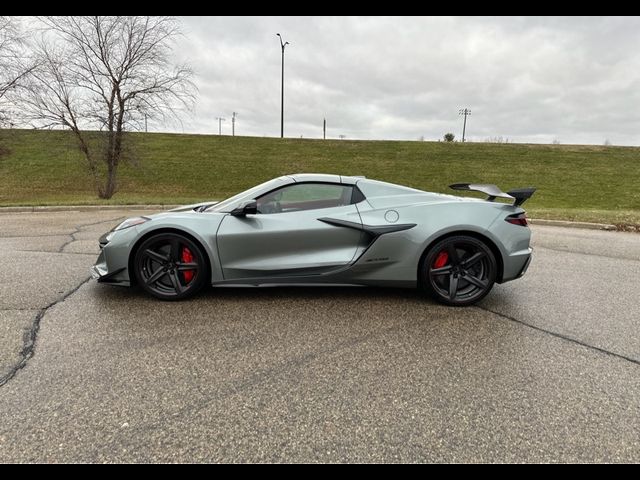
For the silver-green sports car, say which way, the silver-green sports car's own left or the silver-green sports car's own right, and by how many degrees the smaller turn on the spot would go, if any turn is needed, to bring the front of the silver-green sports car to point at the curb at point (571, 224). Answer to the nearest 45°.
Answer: approximately 135° to the silver-green sports car's own right

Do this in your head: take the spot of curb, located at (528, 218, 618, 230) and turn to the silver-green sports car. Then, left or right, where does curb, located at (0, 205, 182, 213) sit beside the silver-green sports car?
right

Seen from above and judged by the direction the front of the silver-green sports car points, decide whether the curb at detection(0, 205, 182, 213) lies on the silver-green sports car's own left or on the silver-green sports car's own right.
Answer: on the silver-green sports car's own right

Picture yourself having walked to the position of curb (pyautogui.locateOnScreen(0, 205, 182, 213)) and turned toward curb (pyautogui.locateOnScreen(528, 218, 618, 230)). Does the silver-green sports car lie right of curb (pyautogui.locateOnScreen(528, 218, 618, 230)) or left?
right

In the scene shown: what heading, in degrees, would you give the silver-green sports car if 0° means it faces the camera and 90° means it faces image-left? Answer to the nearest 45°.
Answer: approximately 90°
